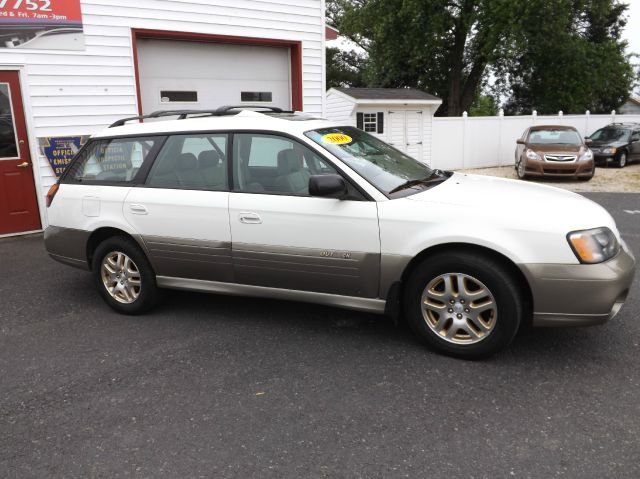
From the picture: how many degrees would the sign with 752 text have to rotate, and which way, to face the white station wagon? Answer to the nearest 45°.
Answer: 0° — it already faces it

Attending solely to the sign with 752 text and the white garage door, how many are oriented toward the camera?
2

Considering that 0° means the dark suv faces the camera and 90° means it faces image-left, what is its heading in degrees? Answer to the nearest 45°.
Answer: approximately 45°

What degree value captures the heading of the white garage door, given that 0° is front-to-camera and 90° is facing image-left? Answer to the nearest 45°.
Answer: approximately 0°

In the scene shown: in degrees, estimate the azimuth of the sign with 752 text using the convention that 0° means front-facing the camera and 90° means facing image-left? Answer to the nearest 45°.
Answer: approximately 0°

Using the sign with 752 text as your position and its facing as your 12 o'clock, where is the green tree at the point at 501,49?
The green tree is roughly at 8 o'clock from the sign with 752 text.

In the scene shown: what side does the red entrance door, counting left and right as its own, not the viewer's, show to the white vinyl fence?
left

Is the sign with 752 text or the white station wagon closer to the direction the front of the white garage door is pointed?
the white station wagon

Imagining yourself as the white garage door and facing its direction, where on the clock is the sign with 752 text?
The sign with 752 text is roughly at 2 o'clock from the white garage door.

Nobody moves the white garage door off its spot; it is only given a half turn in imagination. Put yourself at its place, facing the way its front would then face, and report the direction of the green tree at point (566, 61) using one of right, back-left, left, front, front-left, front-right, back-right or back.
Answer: front-right
